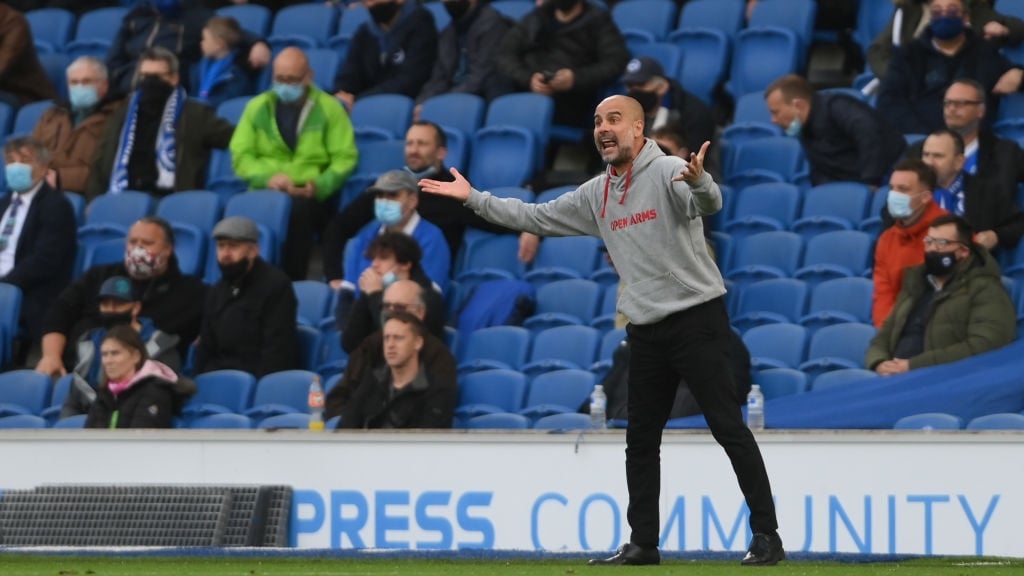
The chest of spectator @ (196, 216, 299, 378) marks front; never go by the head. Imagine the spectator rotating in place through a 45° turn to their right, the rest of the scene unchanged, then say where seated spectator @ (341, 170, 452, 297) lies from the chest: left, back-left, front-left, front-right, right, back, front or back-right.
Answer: back

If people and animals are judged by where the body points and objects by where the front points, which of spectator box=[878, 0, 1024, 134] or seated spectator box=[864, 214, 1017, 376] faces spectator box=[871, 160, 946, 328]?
spectator box=[878, 0, 1024, 134]

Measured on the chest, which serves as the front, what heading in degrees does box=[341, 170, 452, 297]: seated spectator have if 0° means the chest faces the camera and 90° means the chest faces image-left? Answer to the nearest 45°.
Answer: approximately 45°

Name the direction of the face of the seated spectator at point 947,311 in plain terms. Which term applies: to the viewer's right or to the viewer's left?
to the viewer's left

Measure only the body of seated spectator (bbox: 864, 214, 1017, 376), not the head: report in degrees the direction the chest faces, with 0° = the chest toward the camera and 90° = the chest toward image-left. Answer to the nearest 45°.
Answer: approximately 45°

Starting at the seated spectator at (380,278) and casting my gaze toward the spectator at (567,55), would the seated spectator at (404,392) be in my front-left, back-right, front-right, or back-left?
back-right

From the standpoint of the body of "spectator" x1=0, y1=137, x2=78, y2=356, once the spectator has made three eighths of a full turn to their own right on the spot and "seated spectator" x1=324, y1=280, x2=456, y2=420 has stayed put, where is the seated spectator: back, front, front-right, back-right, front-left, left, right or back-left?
back-right

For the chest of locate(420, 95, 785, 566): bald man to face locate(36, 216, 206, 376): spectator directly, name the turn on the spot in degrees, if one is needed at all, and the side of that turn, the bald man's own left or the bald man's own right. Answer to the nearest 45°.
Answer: approximately 90° to the bald man's own right

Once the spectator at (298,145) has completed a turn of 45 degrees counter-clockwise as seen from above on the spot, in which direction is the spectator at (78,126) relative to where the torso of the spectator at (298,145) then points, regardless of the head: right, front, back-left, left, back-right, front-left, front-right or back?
back
